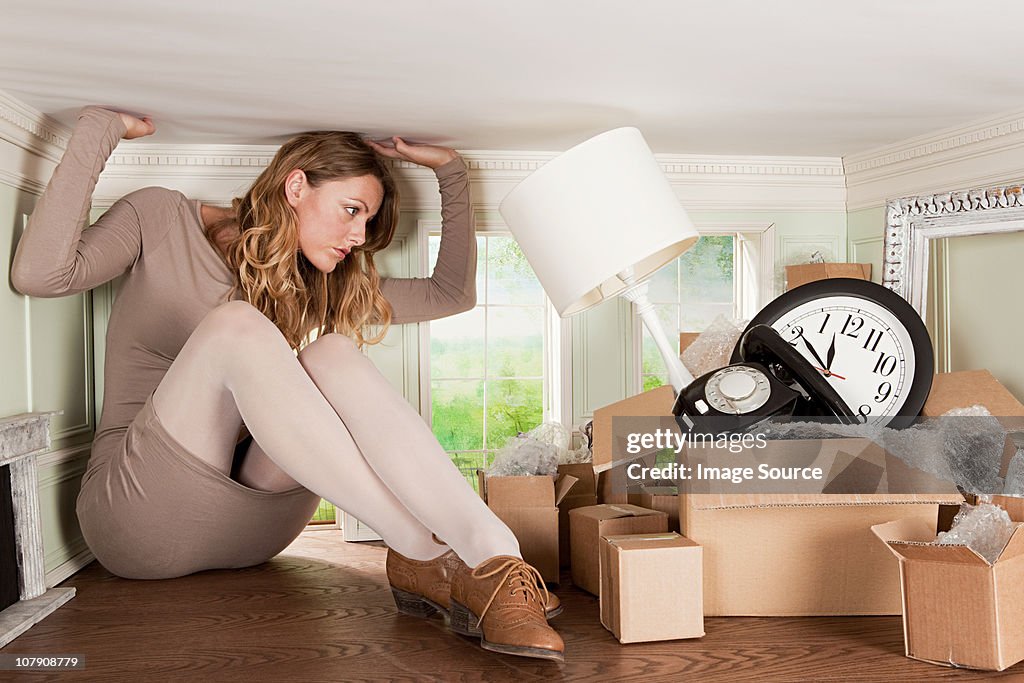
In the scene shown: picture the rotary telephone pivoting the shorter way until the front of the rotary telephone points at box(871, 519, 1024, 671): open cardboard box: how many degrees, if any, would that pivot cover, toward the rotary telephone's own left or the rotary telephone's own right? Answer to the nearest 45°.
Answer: approximately 90° to the rotary telephone's own left

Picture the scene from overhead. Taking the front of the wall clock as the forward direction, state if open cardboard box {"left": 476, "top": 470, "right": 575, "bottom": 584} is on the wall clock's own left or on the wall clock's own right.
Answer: on the wall clock's own right

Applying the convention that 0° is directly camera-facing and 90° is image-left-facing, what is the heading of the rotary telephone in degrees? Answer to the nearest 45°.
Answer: approximately 45°

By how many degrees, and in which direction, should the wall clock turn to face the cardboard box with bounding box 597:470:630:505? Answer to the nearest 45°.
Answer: approximately 45° to its right

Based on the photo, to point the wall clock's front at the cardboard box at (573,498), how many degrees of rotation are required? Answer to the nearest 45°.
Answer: approximately 90° to its right

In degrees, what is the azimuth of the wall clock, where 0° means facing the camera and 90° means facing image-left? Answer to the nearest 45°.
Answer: approximately 0°

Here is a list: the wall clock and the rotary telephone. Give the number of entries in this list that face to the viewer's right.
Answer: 0
